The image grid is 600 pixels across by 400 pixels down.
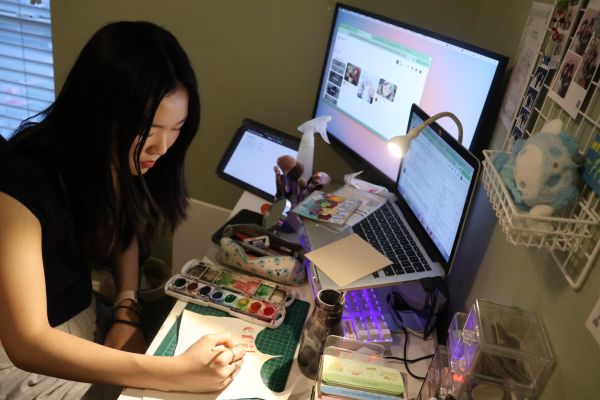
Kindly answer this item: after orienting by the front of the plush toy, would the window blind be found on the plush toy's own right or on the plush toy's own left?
on the plush toy's own right

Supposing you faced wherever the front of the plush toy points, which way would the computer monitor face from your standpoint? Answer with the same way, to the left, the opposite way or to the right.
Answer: the same way

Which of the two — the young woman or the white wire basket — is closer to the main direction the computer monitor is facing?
the young woman

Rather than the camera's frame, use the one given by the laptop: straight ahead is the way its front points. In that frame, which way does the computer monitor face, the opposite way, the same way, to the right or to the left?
the same way

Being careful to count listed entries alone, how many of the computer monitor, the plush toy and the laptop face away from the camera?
0

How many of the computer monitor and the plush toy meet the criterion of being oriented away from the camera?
0

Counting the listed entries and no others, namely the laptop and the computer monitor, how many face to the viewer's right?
0

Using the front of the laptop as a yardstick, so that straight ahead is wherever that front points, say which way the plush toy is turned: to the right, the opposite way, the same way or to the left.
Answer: the same way

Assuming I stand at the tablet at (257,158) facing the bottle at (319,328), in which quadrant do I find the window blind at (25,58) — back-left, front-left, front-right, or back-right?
back-right

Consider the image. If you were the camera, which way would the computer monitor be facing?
facing the viewer and to the left of the viewer
